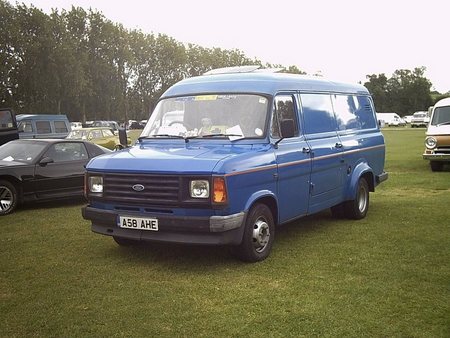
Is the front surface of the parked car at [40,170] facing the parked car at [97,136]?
no

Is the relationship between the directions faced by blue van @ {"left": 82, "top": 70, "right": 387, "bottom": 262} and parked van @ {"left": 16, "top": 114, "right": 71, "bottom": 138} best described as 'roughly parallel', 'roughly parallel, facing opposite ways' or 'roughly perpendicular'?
roughly parallel

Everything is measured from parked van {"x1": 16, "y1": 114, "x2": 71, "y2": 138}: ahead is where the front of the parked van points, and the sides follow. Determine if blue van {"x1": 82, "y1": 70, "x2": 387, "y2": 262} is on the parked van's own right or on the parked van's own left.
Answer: on the parked van's own left

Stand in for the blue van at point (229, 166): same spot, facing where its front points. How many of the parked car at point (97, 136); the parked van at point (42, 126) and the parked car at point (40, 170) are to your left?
0

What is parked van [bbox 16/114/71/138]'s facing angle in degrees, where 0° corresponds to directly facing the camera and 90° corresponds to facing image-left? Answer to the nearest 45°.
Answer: approximately 90°

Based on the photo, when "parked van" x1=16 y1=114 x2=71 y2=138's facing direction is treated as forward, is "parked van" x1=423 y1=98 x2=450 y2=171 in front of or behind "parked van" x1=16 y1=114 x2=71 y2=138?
behind

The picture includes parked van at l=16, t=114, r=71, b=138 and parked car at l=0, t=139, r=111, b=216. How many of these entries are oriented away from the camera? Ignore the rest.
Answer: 0

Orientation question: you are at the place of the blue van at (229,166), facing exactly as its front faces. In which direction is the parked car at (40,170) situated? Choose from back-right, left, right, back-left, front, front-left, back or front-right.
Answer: right

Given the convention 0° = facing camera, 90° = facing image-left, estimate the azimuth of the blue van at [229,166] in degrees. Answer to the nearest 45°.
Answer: approximately 45°

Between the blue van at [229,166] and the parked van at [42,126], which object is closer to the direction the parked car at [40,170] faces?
the blue van

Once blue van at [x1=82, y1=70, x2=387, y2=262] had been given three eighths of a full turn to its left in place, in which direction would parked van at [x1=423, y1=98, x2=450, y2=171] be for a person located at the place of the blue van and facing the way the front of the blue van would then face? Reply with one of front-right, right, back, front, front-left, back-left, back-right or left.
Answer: front-left

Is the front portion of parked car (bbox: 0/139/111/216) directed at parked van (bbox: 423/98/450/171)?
no

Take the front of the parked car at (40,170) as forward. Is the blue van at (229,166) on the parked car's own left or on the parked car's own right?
on the parked car's own left

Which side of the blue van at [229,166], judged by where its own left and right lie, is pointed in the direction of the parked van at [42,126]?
right

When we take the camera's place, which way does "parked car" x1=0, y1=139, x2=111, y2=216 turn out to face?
facing the viewer and to the left of the viewer

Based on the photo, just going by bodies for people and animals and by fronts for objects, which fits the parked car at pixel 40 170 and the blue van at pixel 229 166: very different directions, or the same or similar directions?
same or similar directions

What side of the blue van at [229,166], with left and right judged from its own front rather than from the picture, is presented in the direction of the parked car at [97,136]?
right

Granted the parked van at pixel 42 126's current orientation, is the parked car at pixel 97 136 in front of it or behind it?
behind
